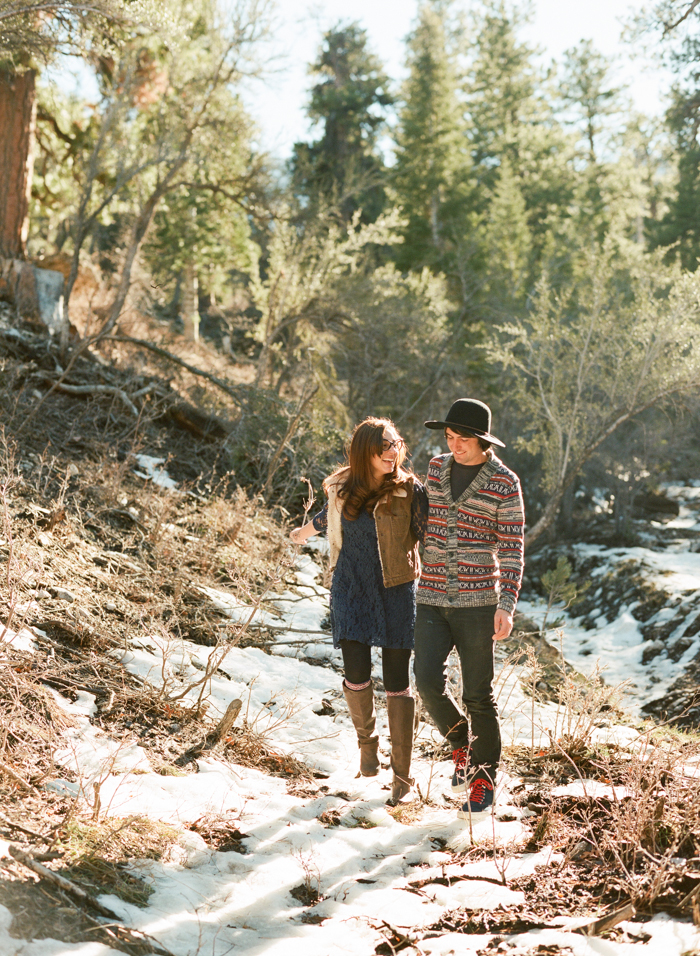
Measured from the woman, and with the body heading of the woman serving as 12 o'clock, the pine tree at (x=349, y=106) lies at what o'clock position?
The pine tree is roughly at 6 o'clock from the woman.

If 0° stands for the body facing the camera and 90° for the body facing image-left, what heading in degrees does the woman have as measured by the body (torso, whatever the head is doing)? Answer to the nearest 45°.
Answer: approximately 0°

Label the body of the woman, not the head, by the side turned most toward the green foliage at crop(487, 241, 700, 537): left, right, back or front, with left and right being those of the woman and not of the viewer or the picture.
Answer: back

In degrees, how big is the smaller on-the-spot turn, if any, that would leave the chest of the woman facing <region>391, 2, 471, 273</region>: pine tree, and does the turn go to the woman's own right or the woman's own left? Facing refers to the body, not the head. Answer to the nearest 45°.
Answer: approximately 180°

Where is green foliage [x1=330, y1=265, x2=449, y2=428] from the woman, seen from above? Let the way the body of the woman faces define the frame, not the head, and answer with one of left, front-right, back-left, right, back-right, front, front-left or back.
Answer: back

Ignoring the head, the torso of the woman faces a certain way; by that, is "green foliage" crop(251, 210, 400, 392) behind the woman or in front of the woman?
behind

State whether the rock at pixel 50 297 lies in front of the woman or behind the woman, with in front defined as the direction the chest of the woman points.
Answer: behind

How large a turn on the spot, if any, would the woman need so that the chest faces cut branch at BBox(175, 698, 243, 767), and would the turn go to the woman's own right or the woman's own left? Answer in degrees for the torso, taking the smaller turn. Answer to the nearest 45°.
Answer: approximately 135° to the woman's own right
